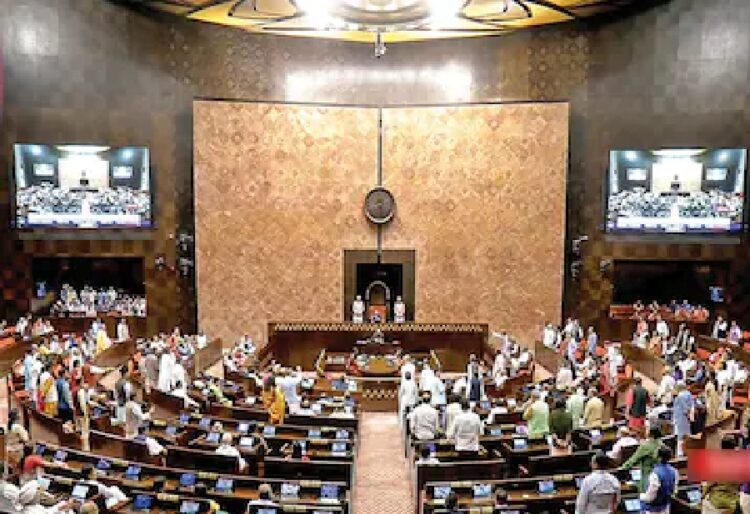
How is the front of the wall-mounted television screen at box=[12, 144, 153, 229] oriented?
toward the camera

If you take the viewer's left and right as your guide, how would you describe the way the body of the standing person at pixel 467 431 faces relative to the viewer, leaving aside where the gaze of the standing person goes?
facing away from the viewer

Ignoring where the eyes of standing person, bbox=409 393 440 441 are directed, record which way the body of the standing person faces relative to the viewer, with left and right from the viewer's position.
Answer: facing away from the viewer

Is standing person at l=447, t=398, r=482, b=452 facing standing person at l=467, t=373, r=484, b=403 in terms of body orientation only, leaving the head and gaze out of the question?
yes

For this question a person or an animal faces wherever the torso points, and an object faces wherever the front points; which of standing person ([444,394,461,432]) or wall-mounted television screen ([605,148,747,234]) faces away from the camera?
the standing person

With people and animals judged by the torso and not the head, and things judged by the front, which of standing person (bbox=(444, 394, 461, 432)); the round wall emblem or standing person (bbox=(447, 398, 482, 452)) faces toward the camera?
the round wall emblem

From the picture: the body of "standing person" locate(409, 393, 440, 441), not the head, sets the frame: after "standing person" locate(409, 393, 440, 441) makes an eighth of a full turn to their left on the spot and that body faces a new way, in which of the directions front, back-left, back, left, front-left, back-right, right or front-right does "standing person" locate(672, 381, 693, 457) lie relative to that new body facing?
back-right

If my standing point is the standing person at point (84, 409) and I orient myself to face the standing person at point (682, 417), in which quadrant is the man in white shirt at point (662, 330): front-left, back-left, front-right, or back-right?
front-left

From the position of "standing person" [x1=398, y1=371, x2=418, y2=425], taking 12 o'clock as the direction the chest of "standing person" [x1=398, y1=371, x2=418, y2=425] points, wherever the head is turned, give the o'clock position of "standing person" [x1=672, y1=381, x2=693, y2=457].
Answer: "standing person" [x1=672, y1=381, x2=693, y2=457] is roughly at 4 o'clock from "standing person" [x1=398, y1=371, x2=418, y2=425].

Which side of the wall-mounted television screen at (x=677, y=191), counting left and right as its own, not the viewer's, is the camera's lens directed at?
front

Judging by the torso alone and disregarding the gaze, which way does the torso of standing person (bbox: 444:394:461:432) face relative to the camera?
away from the camera

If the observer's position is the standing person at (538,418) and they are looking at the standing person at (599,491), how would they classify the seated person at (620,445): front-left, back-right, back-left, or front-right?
front-left

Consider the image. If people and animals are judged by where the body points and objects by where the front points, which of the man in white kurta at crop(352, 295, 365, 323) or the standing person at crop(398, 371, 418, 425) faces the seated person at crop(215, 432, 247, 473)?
the man in white kurta

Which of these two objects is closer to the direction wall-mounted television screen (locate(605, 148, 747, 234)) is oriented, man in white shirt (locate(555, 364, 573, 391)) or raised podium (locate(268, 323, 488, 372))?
the man in white shirt

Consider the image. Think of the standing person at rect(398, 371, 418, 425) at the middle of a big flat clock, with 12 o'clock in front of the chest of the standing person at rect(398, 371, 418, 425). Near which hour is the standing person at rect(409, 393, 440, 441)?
the standing person at rect(409, 393, 440, 441) is roughly at 6 o'clock from the standing person at rect(398, 371, 418, 425).

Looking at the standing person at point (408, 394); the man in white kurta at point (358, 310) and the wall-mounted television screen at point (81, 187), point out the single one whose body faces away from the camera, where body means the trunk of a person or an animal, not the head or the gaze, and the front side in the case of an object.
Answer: the standing person

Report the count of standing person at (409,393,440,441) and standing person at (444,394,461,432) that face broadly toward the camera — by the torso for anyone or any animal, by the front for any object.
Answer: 0

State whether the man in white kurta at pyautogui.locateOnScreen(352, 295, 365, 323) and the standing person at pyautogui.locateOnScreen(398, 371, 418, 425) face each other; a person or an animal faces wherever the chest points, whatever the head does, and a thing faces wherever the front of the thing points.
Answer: yes

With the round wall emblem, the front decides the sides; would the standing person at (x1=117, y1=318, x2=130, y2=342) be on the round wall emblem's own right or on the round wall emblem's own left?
on the round wall emblem's own right
